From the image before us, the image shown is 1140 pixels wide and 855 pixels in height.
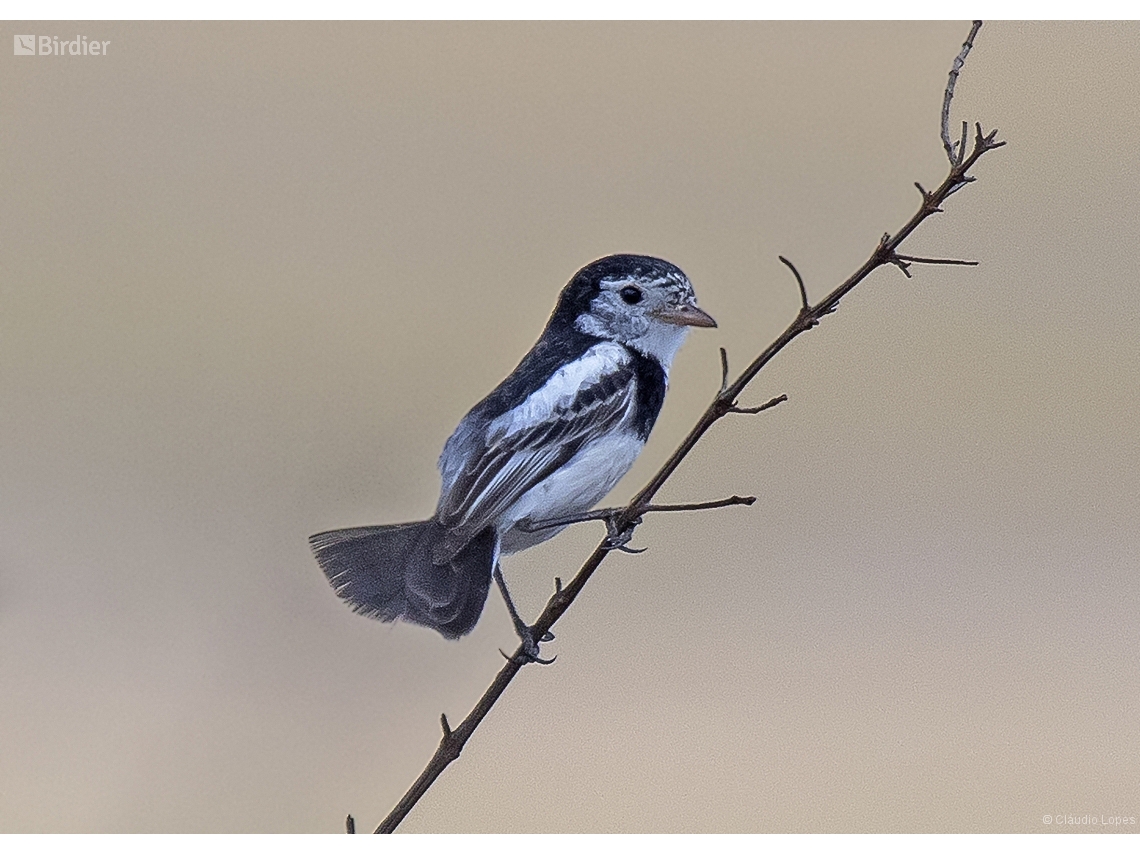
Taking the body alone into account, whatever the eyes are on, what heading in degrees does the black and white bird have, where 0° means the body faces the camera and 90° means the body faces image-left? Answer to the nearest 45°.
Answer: approximately 270°
